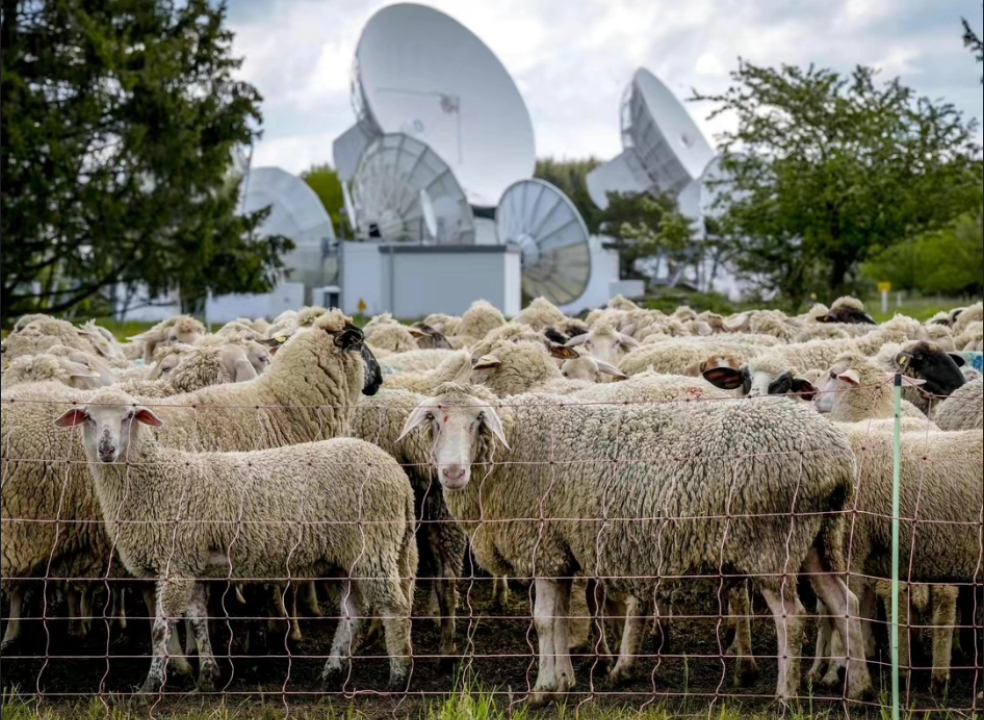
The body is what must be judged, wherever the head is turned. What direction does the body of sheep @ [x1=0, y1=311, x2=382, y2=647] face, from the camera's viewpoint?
to the viewer's right

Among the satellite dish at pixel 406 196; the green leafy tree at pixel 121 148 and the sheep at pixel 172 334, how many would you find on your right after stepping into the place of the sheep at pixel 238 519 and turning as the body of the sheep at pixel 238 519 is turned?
3

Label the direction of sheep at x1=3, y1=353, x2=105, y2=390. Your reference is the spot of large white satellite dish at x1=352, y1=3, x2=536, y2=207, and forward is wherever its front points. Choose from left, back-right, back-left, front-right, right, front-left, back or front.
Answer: front-right

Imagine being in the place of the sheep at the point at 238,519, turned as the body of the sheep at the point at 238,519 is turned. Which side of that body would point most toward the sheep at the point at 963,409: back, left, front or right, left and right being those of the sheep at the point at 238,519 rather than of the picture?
back

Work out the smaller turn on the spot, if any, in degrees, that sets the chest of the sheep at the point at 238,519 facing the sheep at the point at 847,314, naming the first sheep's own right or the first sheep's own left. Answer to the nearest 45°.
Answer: approximately 135° to the first sheep's own right

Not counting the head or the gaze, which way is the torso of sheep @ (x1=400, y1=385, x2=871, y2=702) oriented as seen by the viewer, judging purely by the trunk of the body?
to the viewer's left

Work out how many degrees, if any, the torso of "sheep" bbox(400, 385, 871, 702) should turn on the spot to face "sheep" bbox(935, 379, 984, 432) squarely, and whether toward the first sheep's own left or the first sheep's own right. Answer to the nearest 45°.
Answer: approximately 135° to the first sheep's own right

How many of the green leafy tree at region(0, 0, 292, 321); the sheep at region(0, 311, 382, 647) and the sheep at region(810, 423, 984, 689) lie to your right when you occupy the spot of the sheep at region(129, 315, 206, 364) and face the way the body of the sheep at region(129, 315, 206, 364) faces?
1

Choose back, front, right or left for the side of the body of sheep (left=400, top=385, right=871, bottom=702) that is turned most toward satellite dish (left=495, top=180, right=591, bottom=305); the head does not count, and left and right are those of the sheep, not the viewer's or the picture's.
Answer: right

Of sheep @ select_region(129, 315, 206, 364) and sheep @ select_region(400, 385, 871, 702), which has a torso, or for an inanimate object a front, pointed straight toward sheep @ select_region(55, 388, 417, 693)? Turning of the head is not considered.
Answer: sheep @ select_region(400, 385, 871, 702)
